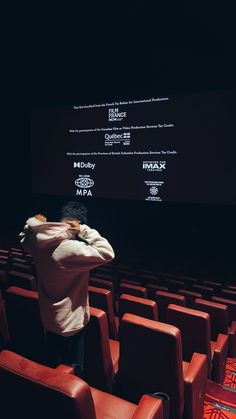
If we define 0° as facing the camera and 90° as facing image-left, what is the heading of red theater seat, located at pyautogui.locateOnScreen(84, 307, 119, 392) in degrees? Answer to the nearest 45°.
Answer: approximately 225°

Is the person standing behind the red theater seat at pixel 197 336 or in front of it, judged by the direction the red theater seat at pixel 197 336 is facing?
behind

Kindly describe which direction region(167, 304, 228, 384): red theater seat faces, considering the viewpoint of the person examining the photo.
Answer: facing away from the viewer and to the right of the viewer

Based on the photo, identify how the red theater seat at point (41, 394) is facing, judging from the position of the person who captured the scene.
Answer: facing away from the viewer and to the right of the viewer

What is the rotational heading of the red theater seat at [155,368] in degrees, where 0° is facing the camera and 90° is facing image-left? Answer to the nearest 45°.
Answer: approximately 225°
